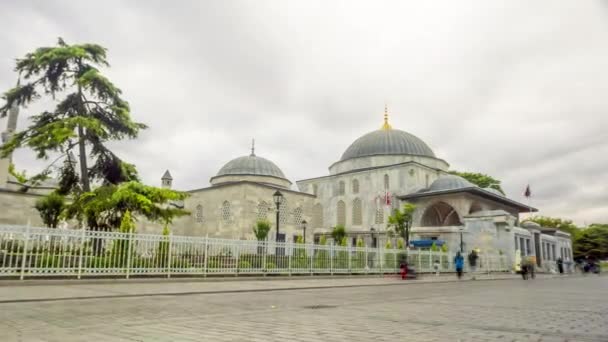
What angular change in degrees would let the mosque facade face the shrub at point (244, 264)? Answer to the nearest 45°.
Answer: approximately 45° to its right

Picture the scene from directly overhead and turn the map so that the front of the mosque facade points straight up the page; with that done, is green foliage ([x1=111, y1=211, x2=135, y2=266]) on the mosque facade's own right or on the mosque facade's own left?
on the mosque facade's own right

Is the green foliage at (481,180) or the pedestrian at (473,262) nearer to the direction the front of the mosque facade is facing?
the pedestrian

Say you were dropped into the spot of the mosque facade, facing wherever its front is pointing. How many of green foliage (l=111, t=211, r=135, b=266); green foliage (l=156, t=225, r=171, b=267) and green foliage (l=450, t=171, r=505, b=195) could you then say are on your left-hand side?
1

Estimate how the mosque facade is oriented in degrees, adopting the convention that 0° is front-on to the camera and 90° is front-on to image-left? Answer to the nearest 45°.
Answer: approximately 315°
